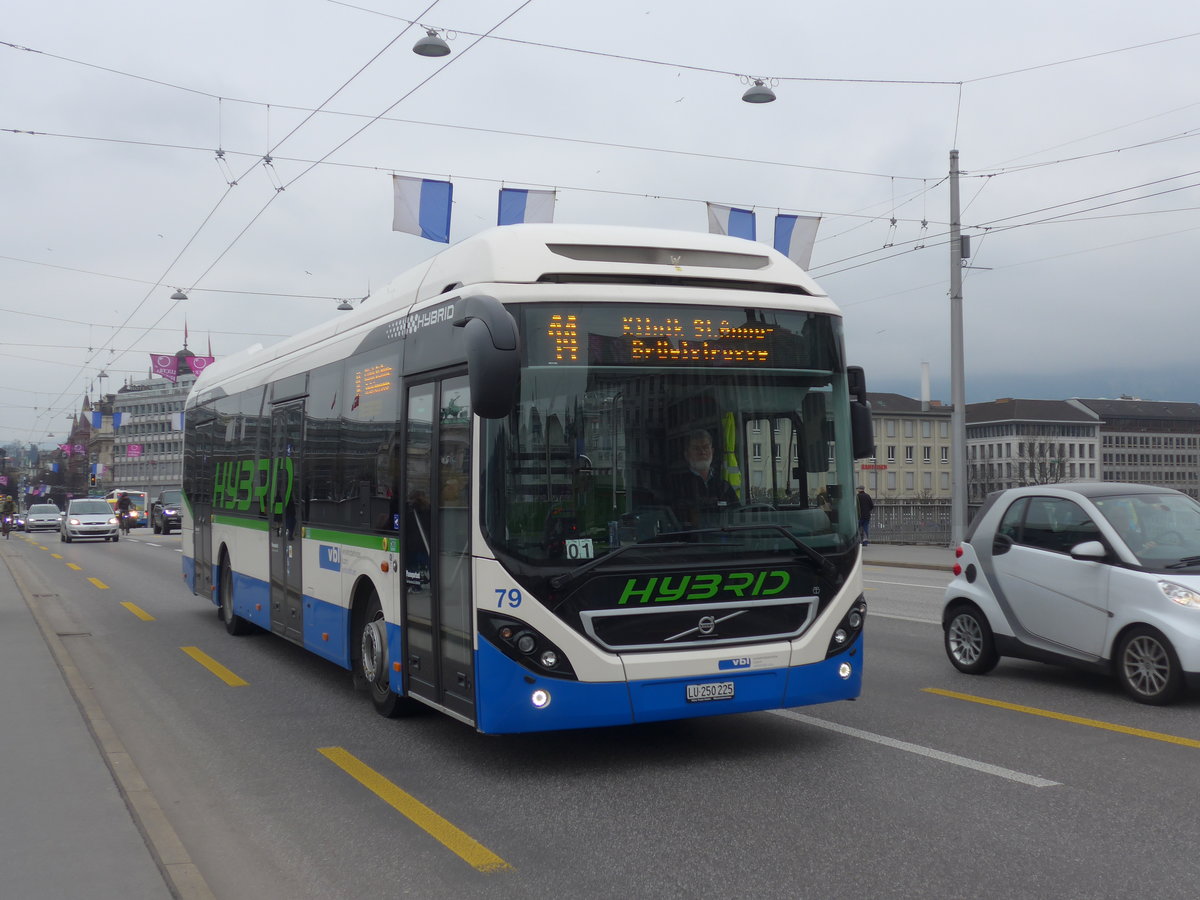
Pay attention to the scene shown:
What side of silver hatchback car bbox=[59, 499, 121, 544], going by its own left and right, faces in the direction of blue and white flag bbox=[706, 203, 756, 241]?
front

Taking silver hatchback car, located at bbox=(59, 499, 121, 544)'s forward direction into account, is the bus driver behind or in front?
in front

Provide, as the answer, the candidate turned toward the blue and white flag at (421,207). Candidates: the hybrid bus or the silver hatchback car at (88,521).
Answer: the silver hatchback car

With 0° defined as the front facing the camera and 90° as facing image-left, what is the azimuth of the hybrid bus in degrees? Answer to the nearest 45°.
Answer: approximately 315°

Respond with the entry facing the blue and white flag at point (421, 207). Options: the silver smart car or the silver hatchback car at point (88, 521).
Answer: the silver hatchback car

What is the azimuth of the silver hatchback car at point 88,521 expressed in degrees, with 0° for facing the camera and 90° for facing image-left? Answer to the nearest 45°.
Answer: approximately 0°

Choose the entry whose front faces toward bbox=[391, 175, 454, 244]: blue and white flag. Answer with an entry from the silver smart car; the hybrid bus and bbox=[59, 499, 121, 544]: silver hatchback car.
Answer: the silver hatchback car

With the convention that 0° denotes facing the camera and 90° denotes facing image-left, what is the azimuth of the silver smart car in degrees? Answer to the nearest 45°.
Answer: approximately 315°

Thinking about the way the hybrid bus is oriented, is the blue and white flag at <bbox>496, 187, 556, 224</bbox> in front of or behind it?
behind

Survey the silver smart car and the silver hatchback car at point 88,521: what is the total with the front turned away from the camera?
0

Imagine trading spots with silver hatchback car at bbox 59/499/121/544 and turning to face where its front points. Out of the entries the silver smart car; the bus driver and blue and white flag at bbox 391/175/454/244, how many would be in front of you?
3
